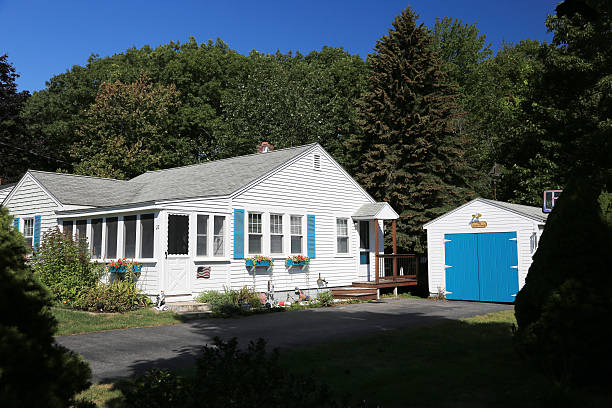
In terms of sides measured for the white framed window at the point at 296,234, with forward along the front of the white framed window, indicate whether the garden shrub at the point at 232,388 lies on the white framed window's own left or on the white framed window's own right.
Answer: on the white framed window's own right

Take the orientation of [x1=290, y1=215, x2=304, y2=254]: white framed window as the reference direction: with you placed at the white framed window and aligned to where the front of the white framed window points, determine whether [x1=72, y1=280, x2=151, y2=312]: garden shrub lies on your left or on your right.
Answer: on your right

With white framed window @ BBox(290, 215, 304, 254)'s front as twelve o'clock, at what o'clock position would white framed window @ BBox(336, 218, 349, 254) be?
white framed window @ BBox(336, 218, 349, 254) is roughly at 9 o'clock from white framed window @ BBox(290, 215, 304, 254).

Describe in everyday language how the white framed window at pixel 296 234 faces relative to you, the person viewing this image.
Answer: facing the viewer and to the right of the viewer

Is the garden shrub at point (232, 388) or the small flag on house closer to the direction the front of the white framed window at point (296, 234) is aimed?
the garden shrub

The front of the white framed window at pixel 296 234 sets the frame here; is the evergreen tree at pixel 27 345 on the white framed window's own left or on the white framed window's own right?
on the white framed window's own right

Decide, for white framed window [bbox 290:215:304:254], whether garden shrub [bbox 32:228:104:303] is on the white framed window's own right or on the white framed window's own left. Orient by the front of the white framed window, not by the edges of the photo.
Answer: on the white framed window's own right

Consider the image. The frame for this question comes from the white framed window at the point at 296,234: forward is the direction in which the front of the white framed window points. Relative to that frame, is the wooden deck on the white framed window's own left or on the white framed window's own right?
on the white framed window's own left

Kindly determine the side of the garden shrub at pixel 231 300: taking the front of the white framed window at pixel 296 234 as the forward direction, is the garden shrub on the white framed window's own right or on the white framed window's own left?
on the white framed window's own right

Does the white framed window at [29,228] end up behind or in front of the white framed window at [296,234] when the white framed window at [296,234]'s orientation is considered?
behind

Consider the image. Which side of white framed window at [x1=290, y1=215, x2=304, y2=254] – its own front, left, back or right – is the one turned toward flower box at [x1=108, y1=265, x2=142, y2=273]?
right
